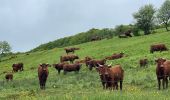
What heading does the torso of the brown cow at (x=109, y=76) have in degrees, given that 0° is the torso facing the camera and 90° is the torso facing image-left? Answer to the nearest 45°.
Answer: approximately 45°

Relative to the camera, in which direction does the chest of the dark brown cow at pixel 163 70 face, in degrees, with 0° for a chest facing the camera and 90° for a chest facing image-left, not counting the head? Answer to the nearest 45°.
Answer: approximately 45°

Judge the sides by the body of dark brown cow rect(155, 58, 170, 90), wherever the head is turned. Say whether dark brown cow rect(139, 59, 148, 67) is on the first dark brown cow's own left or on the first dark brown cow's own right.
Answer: on the first dark brown cow's own right

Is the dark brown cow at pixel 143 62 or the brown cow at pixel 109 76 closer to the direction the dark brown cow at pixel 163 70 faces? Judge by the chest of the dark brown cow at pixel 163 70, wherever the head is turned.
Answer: the brown cow

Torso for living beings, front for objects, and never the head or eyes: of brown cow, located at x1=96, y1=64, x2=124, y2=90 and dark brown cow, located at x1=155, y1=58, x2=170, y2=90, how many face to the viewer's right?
0
